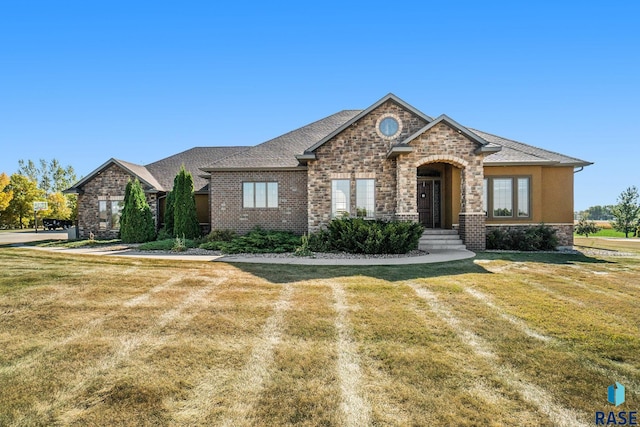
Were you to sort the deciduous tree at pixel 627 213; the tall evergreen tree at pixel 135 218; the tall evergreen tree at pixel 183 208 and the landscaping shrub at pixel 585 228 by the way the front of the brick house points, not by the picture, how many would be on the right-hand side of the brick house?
2

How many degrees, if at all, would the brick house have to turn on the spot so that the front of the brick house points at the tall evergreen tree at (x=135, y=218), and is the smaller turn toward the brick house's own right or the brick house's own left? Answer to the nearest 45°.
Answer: approximately 90° to the brick house's own right

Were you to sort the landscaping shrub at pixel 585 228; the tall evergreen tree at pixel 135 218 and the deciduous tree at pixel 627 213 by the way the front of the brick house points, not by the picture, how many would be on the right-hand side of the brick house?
1

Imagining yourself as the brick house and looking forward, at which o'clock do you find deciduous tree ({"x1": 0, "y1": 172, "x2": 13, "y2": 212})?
The deciduous tree is roughly at 4 o'clock from the brick house.

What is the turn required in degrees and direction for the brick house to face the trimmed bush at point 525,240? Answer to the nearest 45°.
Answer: approximately 90° to its left

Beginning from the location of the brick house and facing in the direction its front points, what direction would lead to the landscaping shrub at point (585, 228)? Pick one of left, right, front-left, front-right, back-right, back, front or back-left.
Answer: back-left

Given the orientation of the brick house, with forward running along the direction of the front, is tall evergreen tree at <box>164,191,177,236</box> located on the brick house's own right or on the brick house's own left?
on the brick house's own right

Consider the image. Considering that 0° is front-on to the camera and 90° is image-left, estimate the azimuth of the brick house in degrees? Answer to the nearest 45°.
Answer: approximately 0°

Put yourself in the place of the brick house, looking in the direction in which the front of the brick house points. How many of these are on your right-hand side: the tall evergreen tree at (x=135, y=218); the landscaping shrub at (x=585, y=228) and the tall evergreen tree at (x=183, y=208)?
2

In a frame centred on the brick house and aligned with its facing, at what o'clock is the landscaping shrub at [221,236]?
The landscaping shrub is roughly at 3 o'clock from the brick house.
